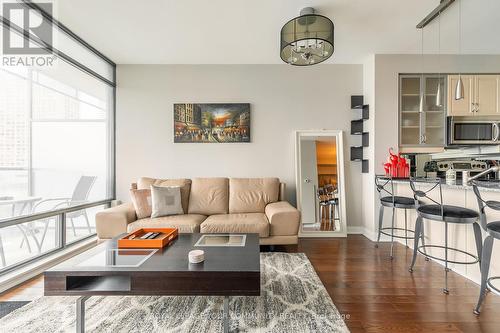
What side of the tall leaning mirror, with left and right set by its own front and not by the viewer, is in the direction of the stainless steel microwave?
left

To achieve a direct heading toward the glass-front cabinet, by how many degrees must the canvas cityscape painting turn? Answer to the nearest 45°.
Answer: approximately 90° to its left

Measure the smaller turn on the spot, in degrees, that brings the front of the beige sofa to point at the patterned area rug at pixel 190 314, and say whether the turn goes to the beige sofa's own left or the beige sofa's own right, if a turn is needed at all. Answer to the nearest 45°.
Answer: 0° — it already faces it

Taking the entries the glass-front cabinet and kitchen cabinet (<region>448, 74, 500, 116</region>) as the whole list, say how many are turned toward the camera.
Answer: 2

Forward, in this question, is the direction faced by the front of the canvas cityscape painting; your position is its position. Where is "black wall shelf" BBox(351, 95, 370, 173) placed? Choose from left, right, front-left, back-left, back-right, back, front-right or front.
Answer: left

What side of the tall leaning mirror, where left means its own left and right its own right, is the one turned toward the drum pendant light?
front

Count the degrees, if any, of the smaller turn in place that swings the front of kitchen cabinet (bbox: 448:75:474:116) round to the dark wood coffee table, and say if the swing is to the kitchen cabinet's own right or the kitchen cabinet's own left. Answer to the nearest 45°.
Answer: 0° — it already faces it

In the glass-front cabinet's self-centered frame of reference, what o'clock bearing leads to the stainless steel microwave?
The stainless steel microwave is roughly at 8 o'clock from the glass-front cabinet.

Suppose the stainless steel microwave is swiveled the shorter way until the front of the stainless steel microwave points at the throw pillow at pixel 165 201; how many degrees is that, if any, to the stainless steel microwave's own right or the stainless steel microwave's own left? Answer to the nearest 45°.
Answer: approximately 45° to the stainless steel microwave's own right

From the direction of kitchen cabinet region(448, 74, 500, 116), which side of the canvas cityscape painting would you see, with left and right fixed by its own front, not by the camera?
left

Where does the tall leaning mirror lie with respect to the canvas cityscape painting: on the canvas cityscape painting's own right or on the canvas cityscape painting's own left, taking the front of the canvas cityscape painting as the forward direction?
on the canvas cityscape painting's own left
